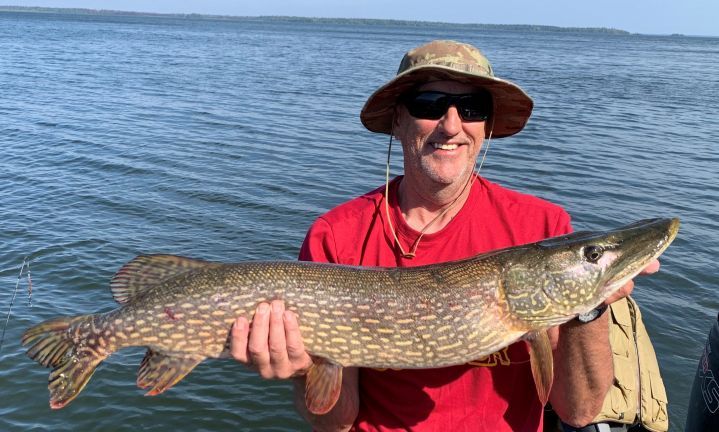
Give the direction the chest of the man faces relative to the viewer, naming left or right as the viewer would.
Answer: facing the viewer

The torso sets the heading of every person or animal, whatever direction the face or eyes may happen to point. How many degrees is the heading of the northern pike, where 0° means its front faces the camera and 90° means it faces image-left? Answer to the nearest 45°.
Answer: approximately 270°
